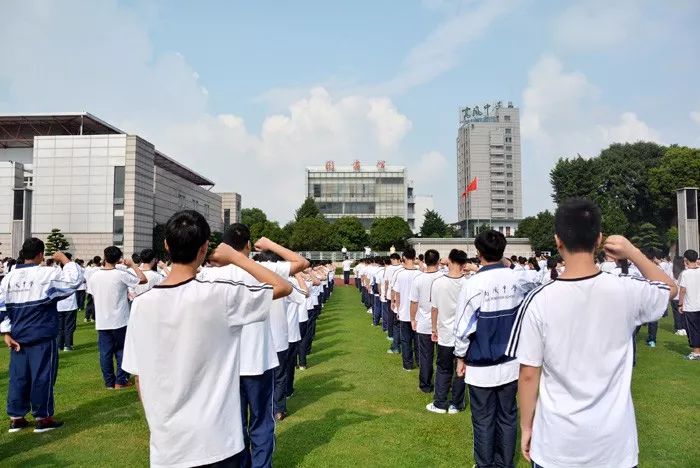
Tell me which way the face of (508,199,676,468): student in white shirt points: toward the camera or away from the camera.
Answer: away from the camera

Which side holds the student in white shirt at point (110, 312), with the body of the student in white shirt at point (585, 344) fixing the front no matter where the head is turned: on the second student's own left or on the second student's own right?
on the second student's own left

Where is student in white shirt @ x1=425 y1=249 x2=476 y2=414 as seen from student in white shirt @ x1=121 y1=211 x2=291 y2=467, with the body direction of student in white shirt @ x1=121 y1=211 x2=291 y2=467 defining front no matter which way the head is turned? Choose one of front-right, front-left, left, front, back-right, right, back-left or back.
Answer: front-right

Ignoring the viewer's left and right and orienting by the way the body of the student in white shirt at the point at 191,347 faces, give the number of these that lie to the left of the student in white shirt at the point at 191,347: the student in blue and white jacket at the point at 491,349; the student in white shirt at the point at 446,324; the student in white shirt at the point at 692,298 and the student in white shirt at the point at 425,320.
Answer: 0

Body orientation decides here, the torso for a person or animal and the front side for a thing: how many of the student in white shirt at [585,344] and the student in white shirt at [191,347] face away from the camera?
2

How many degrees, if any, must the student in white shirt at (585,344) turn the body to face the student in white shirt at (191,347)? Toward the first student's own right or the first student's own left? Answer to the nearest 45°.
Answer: approximately 135° to the first student's own left

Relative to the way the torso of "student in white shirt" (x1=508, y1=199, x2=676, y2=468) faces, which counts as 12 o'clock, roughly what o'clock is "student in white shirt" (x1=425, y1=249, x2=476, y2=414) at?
"student in white shirt" (x1=425, y1=249, x2=476, y2=414) is roughly at 11 o'clock from "student in white shirt" (x1=508, y1=199, x2=676, y2=468).

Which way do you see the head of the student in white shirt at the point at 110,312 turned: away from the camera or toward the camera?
away from the camera

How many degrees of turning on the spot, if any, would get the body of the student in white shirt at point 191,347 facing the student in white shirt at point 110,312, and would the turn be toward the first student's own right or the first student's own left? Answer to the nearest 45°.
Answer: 0° — they already face them

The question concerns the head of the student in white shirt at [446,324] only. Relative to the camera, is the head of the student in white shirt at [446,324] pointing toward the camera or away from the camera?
away from the camera

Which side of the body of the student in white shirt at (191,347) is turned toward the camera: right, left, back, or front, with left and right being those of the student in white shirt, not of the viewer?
back

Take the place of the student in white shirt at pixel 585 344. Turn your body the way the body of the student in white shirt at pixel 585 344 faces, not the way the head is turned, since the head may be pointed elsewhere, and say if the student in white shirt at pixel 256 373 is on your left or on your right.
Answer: on your left

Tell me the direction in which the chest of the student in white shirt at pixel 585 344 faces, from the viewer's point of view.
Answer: away from the camera

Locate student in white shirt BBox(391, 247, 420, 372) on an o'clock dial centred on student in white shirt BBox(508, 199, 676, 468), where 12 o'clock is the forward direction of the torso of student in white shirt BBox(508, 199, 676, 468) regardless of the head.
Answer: student in white shirt BBox(391, 247, 420, 372) is roughly at 11 o'clock from student in white shirt BBox(508, 199, 676, 468).

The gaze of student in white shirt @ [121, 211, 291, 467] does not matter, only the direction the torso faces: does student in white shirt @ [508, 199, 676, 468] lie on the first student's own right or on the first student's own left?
on the first student's own right

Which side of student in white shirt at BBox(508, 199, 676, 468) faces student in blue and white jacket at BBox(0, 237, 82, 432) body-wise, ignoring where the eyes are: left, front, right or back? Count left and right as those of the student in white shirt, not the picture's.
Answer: left

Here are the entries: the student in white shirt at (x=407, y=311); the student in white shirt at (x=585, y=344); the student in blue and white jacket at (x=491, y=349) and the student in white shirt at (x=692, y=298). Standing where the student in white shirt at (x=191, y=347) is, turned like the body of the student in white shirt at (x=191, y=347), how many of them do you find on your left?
0
